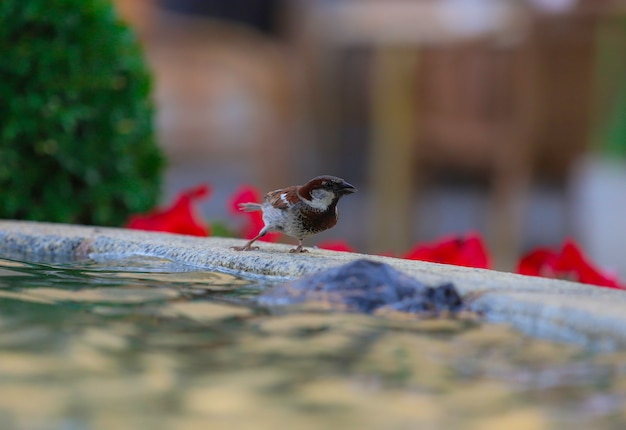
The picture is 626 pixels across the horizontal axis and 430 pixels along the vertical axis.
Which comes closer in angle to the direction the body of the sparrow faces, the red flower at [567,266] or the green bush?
the red flower

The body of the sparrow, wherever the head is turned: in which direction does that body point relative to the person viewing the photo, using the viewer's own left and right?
facing the viewer and to the right of the viewer

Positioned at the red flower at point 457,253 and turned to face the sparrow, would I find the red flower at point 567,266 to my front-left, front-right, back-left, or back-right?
back-left

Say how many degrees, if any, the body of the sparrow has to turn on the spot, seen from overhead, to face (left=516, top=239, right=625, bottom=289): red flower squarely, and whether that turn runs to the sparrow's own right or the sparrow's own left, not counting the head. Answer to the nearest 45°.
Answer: approximately 45° to the sparrow's own left

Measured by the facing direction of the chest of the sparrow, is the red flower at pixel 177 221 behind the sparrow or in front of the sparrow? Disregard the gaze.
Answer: behind

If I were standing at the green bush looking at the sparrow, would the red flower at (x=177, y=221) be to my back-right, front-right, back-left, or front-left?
front-left

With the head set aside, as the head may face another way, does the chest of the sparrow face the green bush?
no
